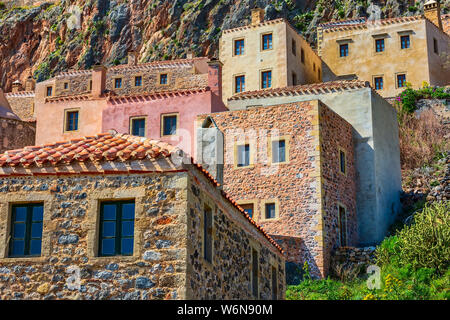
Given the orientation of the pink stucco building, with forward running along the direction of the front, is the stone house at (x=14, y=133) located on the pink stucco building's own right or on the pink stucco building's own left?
on the pink stucco building's own right

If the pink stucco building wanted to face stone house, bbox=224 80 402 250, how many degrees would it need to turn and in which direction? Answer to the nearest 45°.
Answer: approximately 45° to its left

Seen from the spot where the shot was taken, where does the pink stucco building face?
facing the viewer

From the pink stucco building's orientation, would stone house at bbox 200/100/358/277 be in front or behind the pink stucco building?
in front

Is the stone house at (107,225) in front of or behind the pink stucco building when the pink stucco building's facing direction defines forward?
in front
